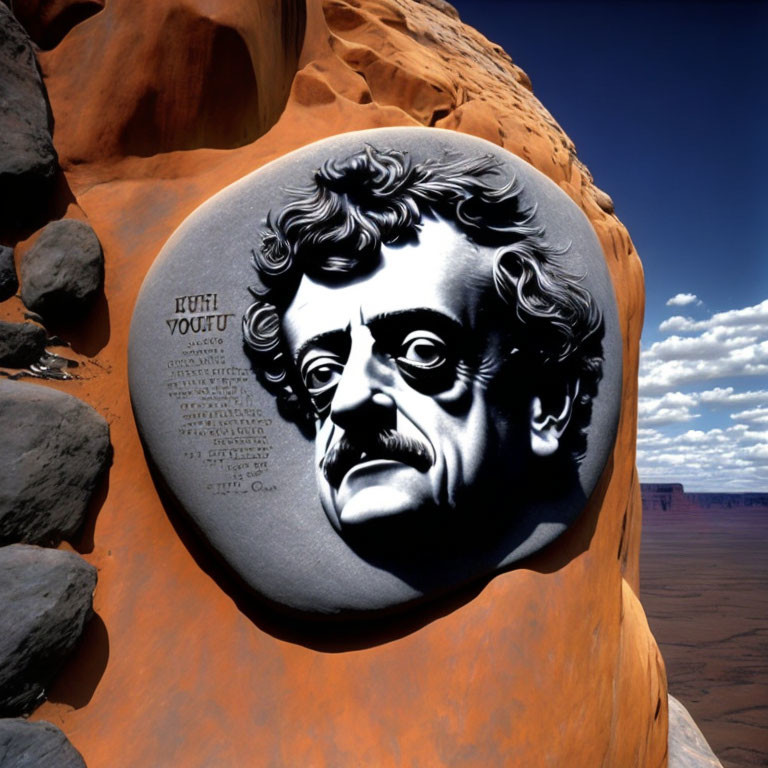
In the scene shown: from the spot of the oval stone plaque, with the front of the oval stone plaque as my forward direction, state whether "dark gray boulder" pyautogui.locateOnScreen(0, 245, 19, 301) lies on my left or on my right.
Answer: on my right

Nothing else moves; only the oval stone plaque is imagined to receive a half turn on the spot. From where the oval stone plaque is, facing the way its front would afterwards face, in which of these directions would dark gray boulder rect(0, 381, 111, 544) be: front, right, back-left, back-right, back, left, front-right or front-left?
left

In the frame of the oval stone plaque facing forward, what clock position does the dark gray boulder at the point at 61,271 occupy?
The dark gray boulder is roughly at 3 o'clock from the oval stone plaque.

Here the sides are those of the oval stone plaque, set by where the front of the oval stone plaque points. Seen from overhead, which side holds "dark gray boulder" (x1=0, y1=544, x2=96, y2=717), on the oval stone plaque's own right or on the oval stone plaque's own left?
on the oval stone plaque's own right

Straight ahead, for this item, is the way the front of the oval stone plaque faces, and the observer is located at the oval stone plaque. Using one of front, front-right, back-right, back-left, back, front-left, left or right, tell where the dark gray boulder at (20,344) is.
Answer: right

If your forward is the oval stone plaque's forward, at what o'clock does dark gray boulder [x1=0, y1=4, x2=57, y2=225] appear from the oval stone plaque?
The dark gray boulder is roughly at 3 o'clock from the oval stone plaque.

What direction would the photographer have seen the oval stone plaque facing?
facing the viewer
